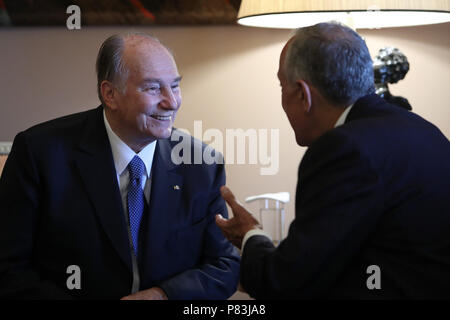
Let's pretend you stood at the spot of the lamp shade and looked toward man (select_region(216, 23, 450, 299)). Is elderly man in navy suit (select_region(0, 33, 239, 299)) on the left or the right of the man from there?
right

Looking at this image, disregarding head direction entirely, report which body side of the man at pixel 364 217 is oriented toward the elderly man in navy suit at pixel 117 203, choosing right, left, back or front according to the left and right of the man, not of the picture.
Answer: front

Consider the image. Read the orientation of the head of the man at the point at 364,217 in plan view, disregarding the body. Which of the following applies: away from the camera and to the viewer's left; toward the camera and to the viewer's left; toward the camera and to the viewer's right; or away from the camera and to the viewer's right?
away from the camera and to the viewer's left

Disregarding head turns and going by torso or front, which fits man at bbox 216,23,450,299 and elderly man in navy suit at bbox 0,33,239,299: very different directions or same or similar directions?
very different directions

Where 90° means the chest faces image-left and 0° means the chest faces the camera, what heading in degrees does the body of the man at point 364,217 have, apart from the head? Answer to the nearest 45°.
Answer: approximately 135°

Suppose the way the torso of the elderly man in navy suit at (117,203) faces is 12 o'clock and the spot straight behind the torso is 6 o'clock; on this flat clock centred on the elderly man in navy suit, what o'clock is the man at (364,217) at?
The man is roughly at 12 o'clock from the elderly man in navy suit.

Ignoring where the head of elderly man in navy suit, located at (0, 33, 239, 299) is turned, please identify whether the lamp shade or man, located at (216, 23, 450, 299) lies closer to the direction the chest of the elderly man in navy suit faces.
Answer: the man

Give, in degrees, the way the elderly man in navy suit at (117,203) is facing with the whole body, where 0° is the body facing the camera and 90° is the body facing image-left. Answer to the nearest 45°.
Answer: approximately 315°
